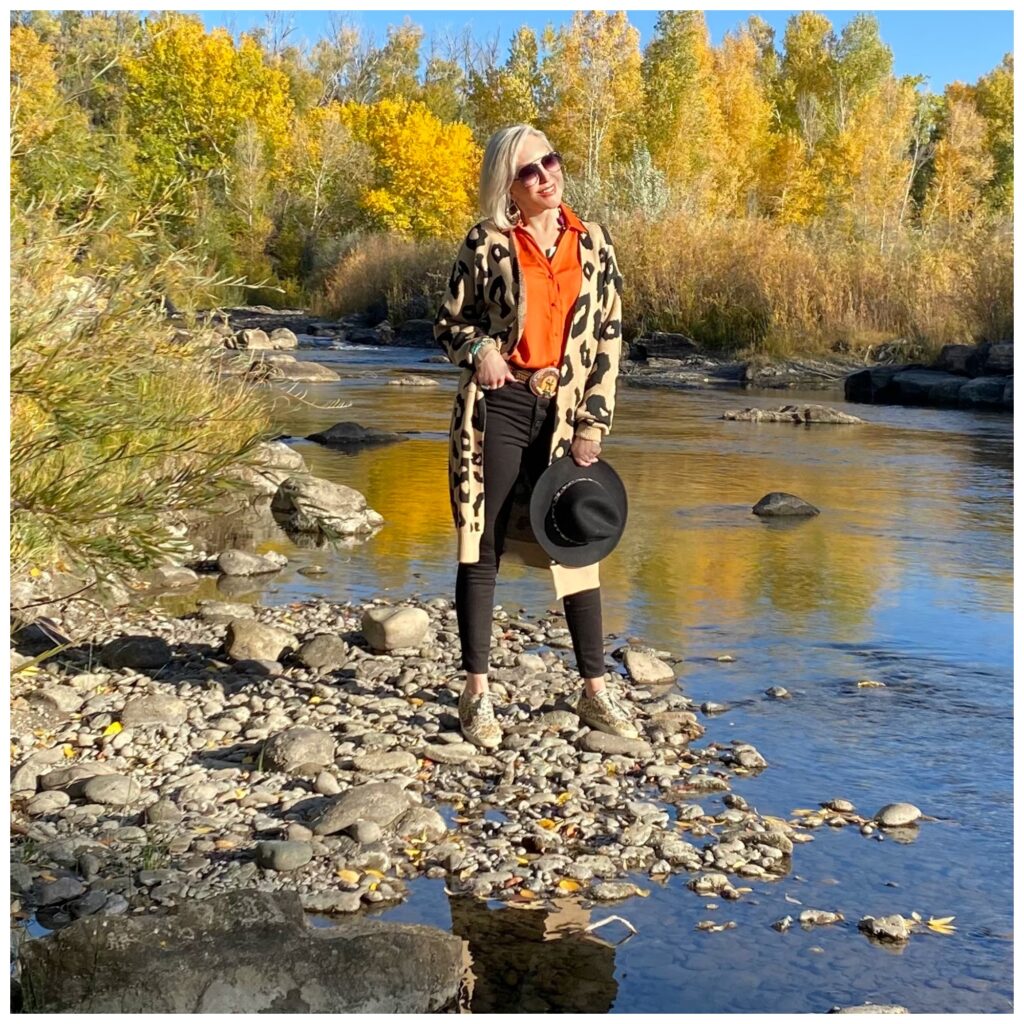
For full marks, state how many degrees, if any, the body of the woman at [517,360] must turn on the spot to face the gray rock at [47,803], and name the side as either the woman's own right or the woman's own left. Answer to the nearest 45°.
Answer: approximately 90° to the woman's own right

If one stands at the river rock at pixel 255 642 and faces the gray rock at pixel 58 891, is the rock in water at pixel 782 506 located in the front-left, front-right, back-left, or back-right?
back-left

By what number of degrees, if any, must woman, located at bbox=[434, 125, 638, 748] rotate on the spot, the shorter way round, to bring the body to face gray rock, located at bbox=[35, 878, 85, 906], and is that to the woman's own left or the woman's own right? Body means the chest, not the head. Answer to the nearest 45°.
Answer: approximately 90° to the woman's own right

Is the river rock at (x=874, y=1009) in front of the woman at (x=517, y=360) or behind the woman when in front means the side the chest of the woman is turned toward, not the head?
in front

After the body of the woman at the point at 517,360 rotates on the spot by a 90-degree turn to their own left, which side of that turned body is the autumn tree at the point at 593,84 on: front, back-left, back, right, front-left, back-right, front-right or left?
front-left

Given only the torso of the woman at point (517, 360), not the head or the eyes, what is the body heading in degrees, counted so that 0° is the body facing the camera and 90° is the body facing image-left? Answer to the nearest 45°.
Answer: approximately 315°

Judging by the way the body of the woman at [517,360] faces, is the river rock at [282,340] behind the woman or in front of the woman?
behind
